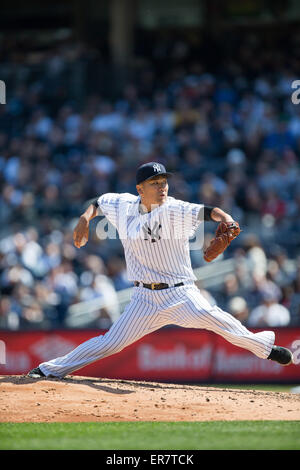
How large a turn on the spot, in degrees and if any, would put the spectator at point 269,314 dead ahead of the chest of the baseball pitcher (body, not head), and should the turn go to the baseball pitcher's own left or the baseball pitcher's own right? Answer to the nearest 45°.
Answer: approximately 180°

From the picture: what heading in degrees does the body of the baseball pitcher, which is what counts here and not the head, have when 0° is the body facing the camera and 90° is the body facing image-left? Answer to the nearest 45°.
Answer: approximately 0°
